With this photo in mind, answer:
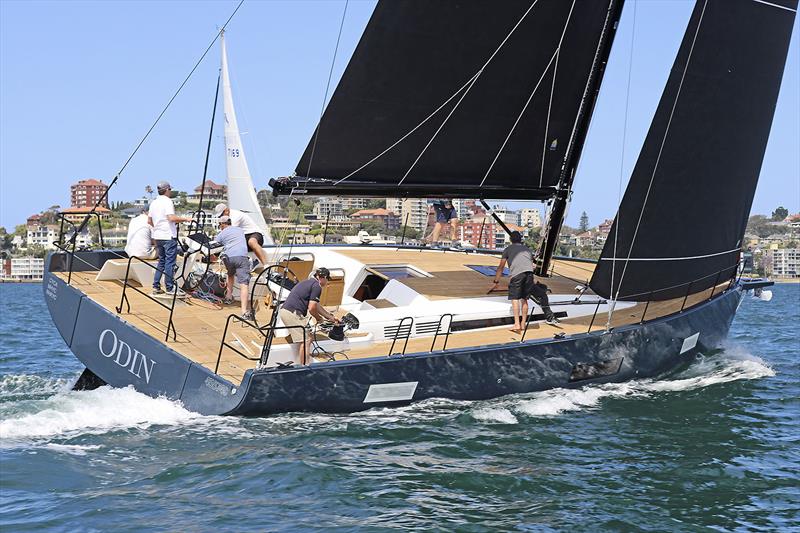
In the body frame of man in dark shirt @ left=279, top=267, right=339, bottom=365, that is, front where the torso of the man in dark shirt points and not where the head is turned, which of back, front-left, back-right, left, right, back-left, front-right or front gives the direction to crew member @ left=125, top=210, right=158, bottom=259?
back-left

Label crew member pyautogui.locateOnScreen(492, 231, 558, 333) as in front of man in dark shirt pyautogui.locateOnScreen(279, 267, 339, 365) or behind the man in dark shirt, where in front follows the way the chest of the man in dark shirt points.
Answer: in front

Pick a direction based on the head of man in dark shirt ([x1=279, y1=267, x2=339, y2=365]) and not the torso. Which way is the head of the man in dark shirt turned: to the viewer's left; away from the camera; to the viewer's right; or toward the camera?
to the viewer's right

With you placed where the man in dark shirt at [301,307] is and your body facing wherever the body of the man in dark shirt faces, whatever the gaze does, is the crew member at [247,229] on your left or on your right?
on your left

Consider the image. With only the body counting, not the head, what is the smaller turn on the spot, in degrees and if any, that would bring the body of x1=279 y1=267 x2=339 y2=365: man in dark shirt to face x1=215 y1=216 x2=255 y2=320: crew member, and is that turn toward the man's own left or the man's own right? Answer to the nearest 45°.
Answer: approximately 135° to the man's own left

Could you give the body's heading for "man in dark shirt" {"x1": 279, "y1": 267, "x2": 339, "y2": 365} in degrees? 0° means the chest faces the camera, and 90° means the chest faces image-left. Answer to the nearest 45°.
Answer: approximately 270°

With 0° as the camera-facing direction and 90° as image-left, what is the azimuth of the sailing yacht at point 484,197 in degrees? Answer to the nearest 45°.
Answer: approximately 225°

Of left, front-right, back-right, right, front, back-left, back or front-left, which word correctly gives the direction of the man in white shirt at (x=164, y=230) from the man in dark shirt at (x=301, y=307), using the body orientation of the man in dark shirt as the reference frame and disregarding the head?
back-left
